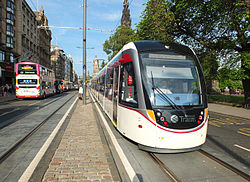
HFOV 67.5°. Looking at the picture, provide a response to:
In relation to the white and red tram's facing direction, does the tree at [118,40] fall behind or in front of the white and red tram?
behind

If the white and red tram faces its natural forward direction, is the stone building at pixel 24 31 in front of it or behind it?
behind

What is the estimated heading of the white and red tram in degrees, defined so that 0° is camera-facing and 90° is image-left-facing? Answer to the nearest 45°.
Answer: approximately 315°

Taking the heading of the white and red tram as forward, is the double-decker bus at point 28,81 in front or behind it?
behind
